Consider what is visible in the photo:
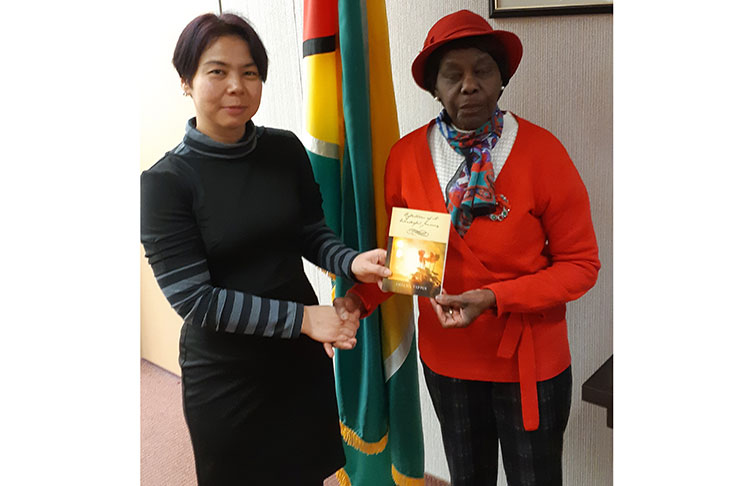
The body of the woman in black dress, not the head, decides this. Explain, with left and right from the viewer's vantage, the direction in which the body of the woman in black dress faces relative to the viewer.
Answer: facing the viewer and to the right of the viewer

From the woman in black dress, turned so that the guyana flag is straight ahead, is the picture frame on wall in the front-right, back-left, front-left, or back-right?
front-right

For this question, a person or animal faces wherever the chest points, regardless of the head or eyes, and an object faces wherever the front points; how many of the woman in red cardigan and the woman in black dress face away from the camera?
0

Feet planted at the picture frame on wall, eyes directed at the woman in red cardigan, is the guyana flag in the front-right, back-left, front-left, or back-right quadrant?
front-right

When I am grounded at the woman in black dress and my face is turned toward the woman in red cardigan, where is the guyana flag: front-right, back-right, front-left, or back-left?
front-left

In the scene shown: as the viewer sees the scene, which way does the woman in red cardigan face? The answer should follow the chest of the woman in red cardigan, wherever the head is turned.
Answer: toward the camera
